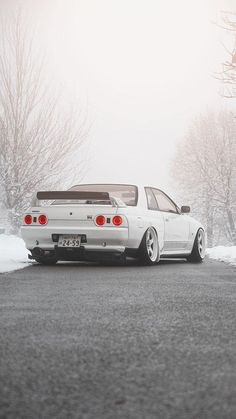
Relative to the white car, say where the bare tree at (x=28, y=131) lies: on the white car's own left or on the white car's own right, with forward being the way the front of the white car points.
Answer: on the white car's own left

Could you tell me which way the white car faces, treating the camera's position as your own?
facing away from the viewer and to the right of the viewer
